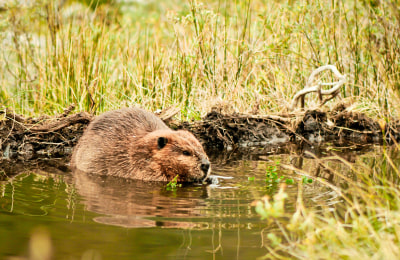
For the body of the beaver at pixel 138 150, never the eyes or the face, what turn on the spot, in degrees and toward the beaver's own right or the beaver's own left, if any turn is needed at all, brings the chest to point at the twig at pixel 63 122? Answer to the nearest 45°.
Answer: approximately 135° to the beaver's own left

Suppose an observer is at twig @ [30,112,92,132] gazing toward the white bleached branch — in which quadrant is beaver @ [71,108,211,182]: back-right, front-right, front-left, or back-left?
front-right

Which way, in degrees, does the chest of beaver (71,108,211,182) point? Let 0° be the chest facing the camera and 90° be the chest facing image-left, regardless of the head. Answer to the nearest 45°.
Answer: approximately 270°

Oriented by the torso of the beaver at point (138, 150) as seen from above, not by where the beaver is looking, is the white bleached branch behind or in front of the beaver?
in front

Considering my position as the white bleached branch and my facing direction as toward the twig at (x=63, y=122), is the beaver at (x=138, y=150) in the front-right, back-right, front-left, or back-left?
front-left

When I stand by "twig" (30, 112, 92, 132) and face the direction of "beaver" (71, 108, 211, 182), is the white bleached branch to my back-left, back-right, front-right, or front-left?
front-left

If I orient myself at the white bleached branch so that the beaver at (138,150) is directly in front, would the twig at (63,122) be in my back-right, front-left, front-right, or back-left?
front-right

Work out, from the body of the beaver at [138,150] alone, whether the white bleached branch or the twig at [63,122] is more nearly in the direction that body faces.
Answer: the white bleached branch
